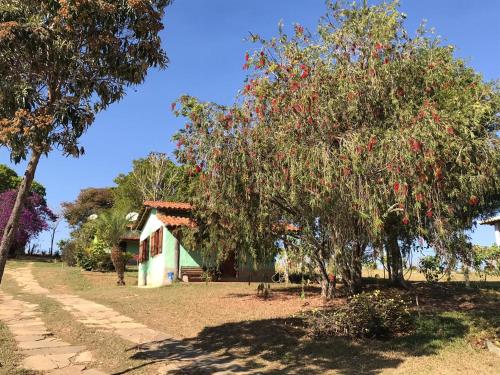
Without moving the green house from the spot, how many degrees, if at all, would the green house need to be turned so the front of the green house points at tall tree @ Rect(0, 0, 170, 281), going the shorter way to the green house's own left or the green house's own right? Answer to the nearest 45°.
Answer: approximately 45° to the green house's own right

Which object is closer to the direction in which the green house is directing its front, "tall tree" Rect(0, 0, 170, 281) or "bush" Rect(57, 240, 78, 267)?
the tall tree

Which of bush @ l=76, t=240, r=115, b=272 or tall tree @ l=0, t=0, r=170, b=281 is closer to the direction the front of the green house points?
the tall tree
